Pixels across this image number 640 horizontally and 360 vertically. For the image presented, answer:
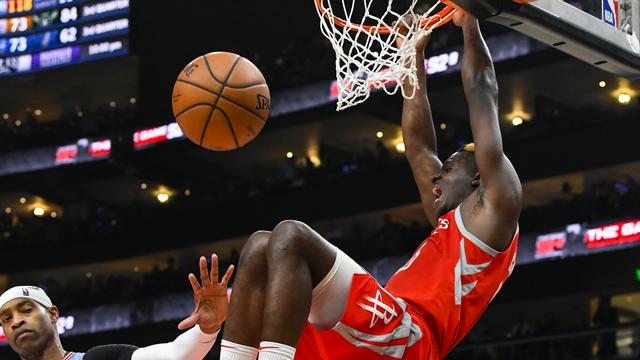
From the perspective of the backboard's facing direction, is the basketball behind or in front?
in front

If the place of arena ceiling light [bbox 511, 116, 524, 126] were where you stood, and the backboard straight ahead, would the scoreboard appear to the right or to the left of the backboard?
right

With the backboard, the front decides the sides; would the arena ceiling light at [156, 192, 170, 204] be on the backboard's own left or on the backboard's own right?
on the backboard's own right

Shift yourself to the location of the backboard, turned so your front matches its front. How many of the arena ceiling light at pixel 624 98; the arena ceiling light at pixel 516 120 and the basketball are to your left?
0

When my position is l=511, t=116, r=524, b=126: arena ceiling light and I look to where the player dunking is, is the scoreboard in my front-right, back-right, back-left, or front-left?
front-right

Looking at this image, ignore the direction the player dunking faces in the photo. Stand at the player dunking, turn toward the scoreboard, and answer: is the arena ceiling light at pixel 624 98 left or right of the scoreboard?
right

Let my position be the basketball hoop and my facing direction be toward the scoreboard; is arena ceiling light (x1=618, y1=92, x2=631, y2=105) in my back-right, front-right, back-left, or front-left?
front-right

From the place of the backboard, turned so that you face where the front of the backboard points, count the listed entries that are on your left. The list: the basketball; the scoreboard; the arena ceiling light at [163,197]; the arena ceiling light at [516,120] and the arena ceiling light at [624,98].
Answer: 0

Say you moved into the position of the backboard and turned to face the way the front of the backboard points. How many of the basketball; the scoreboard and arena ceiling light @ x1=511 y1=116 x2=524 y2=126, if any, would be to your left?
0

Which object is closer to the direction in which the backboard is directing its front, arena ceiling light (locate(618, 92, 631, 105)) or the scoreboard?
the scoreboard

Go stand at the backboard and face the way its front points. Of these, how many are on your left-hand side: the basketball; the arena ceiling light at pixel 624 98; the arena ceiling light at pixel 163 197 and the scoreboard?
0

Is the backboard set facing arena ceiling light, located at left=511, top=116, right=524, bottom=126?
no

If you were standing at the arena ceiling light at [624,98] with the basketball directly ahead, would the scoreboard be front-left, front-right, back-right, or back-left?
front-right
